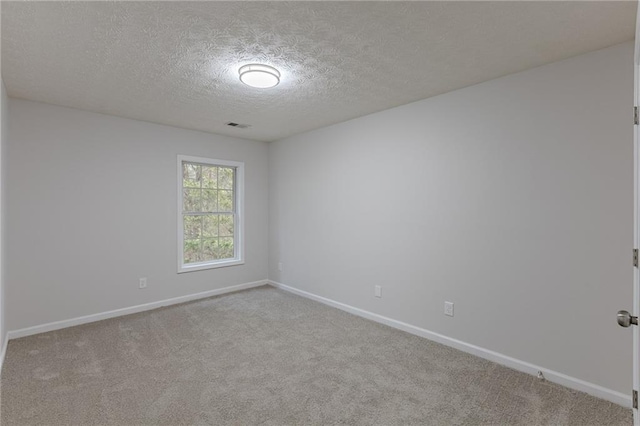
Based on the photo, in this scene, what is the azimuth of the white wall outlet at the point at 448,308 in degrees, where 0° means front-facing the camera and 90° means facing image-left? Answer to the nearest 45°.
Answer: approximately 45°

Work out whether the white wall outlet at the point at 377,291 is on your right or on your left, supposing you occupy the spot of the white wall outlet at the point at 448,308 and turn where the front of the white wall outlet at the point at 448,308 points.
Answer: on your right
